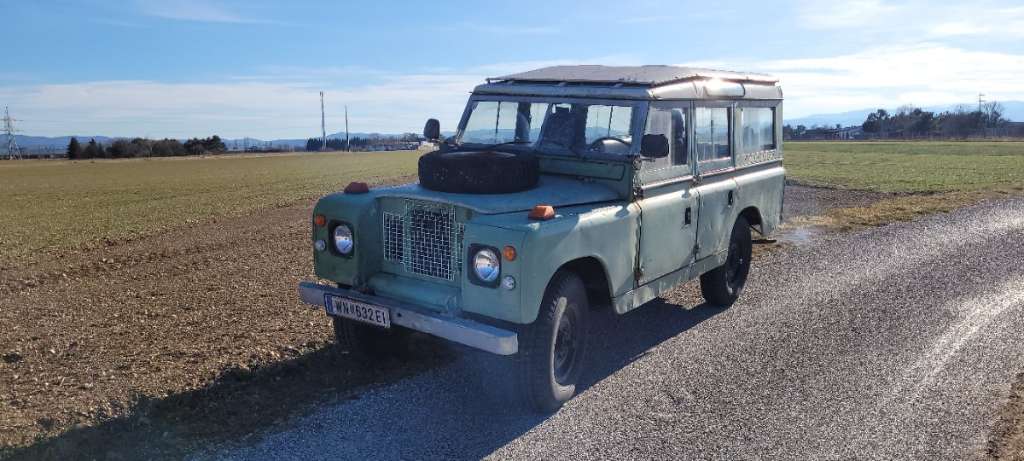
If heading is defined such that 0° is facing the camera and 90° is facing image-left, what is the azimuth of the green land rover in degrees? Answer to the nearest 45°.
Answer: approximately 45°
